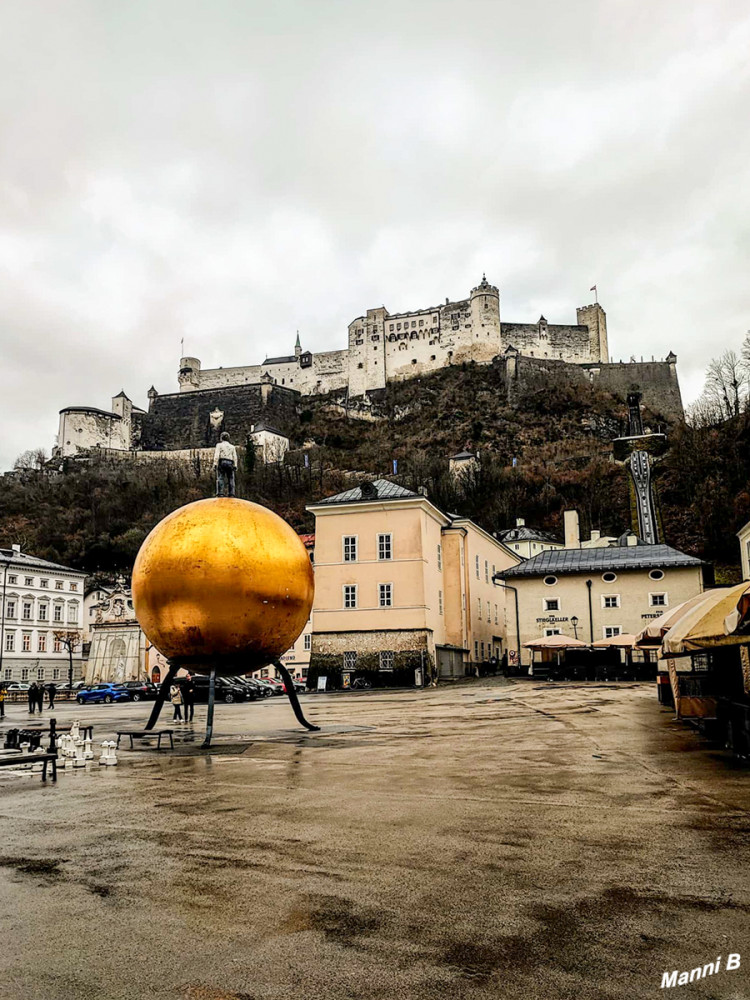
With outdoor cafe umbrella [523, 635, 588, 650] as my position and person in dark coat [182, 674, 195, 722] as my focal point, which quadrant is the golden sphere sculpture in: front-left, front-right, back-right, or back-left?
front-left

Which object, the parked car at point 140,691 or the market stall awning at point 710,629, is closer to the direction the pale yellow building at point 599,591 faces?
the market stall awning

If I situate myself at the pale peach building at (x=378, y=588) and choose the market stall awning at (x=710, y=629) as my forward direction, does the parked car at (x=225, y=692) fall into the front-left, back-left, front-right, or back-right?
front-right

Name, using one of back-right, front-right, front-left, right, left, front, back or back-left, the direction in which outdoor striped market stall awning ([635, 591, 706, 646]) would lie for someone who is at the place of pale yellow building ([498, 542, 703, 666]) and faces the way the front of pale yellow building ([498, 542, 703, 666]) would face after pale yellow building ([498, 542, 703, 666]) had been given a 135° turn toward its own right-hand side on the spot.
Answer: back-left

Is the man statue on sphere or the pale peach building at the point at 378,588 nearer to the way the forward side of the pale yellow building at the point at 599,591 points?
the man statue on sphere

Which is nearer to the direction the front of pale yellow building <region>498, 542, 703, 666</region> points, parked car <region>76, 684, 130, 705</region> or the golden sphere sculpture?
the golden sphere sculpture

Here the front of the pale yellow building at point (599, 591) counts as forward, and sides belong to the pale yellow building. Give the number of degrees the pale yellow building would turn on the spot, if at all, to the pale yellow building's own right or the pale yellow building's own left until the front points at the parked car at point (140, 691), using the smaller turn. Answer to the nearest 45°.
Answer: approximately 90° to the pale yellow building's own right

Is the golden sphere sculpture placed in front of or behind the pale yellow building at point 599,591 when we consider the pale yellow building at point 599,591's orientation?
in front

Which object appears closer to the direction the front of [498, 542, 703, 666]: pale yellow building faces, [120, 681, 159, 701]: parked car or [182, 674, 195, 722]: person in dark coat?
the person in dark coat

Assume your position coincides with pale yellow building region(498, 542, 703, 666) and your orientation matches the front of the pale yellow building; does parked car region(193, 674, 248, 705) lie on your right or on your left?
on your right

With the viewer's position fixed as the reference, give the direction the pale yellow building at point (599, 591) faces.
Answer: facing the viewer

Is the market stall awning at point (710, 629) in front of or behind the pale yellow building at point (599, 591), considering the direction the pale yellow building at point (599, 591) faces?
in front

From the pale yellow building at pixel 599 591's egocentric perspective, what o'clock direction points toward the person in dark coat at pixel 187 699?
The person in dark coat is roughly at 1 o'clock from the pale yellow building.
